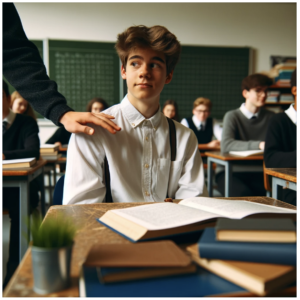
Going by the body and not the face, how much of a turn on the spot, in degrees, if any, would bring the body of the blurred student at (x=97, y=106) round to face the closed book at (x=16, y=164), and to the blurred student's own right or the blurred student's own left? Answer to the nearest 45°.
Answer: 0° — they already face it

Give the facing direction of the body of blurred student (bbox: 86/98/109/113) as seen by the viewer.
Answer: toward the camera

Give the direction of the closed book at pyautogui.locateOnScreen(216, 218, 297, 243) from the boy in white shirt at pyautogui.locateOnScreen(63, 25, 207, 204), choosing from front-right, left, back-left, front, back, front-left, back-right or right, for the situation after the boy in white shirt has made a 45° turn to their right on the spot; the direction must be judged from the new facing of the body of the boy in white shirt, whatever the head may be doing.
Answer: front-left

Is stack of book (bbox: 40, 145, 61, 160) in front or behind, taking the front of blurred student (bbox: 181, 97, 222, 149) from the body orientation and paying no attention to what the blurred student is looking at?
in front

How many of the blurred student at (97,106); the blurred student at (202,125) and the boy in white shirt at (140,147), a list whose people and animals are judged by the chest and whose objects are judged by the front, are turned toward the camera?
3

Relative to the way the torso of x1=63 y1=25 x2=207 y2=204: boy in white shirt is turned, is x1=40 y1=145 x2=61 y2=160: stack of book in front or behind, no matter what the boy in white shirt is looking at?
behind

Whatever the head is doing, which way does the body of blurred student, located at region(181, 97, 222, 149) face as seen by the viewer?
toward the camera

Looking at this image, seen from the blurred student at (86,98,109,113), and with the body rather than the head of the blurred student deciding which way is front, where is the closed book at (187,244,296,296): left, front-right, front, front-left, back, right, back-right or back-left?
front
